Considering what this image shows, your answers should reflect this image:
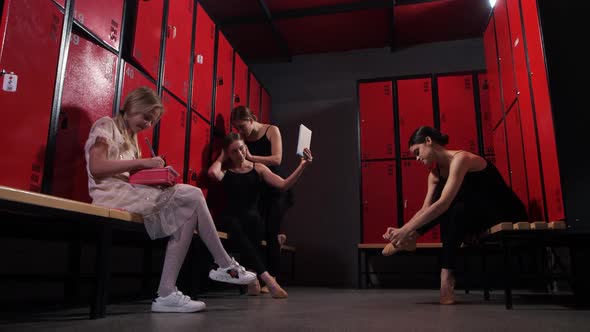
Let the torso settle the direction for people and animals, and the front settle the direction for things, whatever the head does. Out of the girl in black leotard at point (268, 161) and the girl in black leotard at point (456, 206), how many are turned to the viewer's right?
0

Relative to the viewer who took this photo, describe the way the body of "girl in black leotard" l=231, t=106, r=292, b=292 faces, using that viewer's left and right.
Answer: facing the viewer and to the left of the viewer

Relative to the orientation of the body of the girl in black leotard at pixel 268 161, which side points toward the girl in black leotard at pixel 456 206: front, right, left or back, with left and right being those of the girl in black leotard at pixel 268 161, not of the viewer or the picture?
left

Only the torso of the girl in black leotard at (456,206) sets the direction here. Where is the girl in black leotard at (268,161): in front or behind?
in front

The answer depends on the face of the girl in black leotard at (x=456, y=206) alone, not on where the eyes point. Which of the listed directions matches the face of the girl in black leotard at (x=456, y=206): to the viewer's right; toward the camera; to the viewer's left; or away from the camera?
to the viewer's left

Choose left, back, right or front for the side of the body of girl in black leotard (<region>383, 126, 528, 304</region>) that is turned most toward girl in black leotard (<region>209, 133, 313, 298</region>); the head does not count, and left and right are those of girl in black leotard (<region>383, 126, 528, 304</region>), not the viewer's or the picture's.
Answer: front

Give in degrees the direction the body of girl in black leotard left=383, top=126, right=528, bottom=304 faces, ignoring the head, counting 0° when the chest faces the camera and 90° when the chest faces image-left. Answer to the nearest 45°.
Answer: approximately 90°
